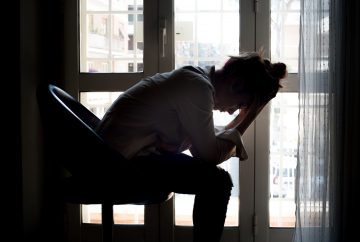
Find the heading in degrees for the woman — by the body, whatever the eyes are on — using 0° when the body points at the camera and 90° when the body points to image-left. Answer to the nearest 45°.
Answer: approximately 270°

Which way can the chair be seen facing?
to the viewer's right

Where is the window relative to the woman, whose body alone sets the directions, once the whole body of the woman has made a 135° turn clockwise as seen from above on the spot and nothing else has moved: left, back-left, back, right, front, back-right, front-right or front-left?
back-right

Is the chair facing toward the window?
no
